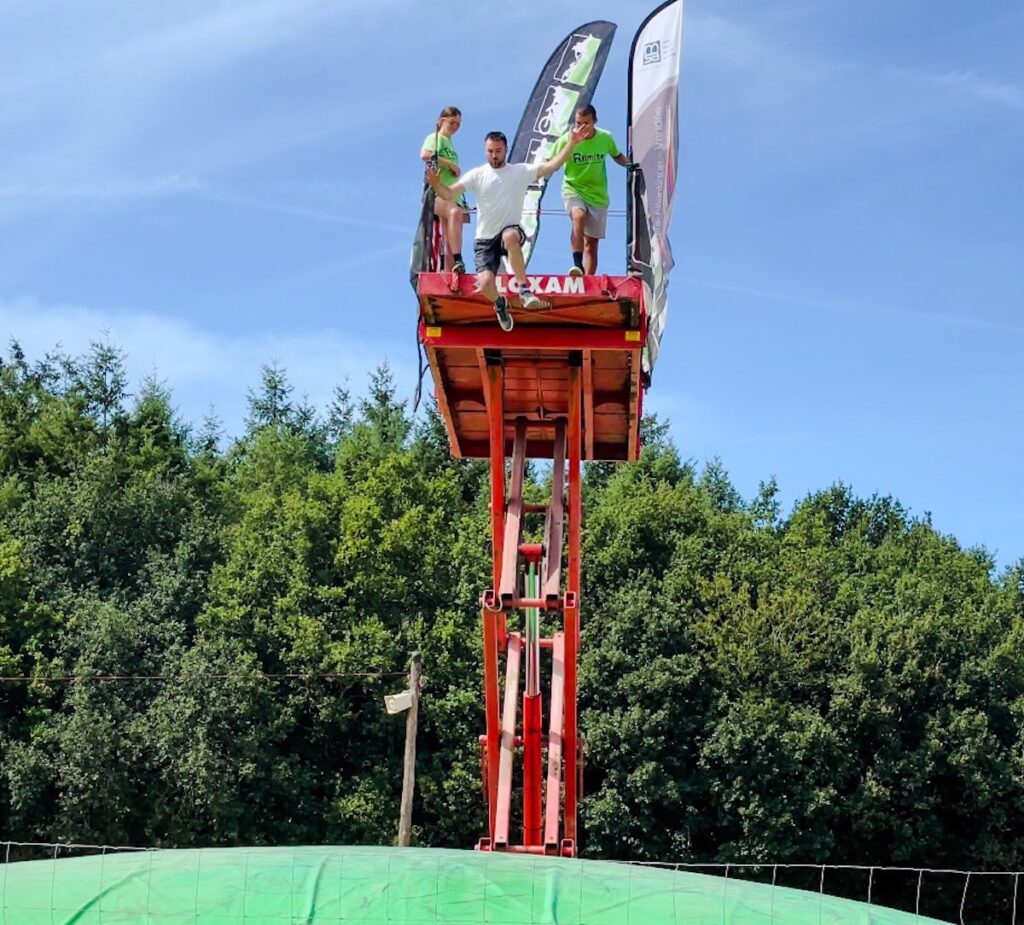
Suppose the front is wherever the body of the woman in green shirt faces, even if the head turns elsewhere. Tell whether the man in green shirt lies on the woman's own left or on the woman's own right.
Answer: on the woman's own left

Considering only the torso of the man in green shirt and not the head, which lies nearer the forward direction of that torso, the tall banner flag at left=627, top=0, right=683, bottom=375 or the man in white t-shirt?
the man in white t-shirt

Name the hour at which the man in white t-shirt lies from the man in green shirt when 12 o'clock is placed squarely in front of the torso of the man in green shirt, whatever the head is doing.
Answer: The man in white t-shirt is roughly at 1 o'clock from the man in green shirt.

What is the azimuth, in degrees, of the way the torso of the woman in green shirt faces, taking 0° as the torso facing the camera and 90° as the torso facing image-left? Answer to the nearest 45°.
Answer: approximately 315°

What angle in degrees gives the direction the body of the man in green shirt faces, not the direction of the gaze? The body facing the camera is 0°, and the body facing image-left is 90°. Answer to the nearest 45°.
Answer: approximately 0°

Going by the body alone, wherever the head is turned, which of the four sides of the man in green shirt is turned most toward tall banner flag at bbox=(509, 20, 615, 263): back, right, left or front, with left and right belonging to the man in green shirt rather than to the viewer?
back
